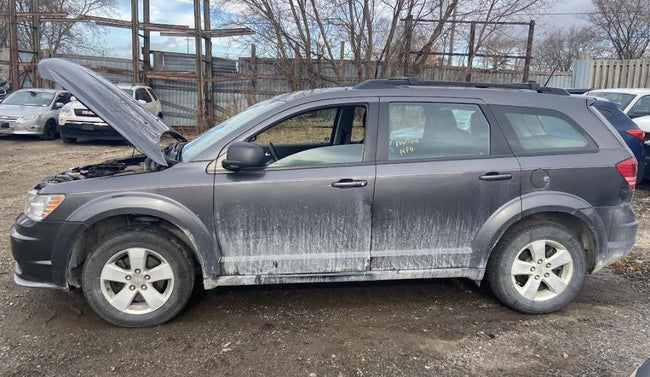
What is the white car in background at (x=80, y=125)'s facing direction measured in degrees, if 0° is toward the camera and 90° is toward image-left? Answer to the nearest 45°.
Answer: approximately 45°

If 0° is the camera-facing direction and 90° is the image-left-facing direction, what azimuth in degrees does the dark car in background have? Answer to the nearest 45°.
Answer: approximately 135°

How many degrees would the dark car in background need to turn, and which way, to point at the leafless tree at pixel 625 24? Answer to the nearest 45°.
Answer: approximately 45° to its right

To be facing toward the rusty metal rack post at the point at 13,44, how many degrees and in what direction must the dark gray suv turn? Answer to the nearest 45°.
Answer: approximately 45° to its right

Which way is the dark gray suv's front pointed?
to the viewer's left

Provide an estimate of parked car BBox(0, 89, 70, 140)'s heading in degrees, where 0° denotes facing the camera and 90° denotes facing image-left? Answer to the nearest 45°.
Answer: approximately 45°

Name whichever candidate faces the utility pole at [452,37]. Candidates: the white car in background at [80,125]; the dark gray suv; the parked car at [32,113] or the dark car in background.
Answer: the dark car in background

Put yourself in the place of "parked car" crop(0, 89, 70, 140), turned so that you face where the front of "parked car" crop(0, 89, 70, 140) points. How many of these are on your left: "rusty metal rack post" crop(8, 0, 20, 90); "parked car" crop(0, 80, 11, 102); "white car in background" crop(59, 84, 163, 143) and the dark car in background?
2

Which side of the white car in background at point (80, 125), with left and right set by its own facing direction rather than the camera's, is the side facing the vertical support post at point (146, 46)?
back

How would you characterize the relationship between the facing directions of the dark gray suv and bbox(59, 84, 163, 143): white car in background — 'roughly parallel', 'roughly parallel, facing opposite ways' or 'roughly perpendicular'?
roughly perpendicular

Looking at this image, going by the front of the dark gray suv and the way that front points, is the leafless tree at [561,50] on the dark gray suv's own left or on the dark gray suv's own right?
on the dark gray suv's own right

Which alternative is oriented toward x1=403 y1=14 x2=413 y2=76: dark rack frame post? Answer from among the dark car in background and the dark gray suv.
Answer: the dark car in background

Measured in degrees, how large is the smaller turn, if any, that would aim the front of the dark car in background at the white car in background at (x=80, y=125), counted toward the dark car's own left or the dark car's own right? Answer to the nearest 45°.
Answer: approximately 45° to the dark car's own left

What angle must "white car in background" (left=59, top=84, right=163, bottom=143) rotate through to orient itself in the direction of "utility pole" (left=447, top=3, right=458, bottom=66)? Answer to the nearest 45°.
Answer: approximately 135° to its left
